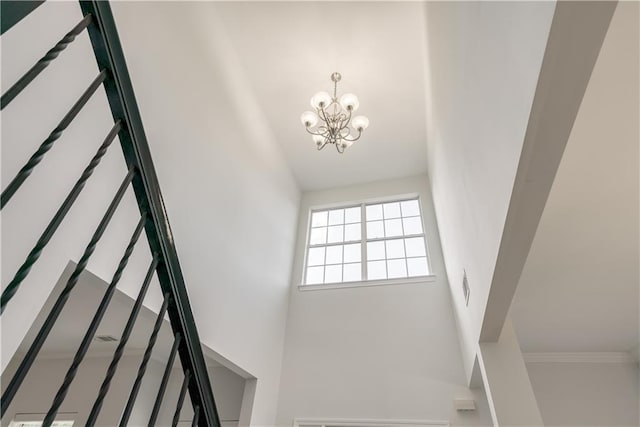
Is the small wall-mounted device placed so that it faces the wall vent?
yes

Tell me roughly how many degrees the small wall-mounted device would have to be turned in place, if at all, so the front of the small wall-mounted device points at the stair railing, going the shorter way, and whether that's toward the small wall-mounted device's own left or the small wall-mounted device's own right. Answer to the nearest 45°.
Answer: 0° — it already faces it
